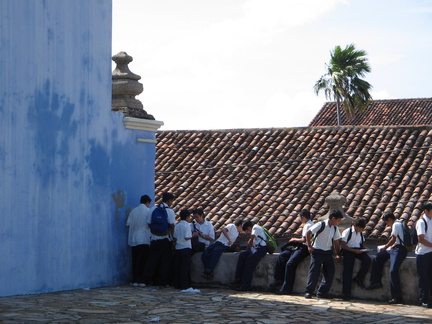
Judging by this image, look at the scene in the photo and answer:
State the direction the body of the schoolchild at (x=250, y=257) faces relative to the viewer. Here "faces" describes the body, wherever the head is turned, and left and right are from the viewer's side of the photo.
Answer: facing to the left of the viewer

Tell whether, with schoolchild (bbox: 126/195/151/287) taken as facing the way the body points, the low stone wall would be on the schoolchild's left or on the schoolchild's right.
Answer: on the schoolchild's right

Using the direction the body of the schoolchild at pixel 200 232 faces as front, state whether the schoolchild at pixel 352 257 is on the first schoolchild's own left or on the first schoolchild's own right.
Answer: on the first schoolchild's own left

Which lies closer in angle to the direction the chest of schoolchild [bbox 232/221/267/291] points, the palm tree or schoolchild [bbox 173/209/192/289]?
the schoolchild

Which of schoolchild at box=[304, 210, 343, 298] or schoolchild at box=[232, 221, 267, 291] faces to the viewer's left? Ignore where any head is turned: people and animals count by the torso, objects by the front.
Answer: schoolchild at box=[232, 221, 267, 291]

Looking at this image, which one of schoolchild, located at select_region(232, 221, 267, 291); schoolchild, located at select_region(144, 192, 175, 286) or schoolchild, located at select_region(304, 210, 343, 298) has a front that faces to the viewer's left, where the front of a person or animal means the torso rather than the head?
schoolchild, located at select_region(232, 221, 267, 291)

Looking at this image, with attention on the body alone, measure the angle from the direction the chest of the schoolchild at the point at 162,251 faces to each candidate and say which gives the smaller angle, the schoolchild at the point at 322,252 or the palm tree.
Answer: the palm tree

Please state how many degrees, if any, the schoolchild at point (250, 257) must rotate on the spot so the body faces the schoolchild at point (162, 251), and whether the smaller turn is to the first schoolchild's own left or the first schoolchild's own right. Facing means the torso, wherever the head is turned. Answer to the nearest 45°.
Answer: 0° — they already face them

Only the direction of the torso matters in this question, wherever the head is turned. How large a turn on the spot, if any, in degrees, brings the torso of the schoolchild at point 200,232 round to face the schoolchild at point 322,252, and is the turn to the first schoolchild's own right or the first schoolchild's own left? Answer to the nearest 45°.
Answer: approximately 90° to the first schoolchild's own left

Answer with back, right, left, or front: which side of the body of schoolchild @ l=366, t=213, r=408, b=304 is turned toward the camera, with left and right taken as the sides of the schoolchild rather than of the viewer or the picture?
left

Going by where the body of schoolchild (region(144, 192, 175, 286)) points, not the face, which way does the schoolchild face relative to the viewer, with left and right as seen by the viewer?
facing away from the viewer and to the right of the viewer
